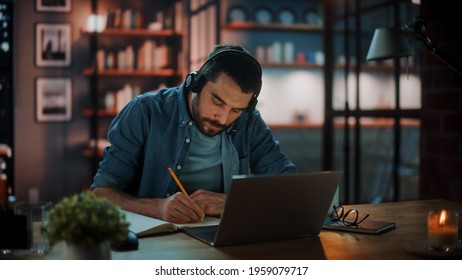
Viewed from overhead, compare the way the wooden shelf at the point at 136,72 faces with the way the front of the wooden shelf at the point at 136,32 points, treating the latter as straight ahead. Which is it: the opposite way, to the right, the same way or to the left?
the same way

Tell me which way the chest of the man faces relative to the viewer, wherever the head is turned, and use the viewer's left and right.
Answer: facing the viewer and to the right of the viewer

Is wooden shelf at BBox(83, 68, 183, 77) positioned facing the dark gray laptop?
yes

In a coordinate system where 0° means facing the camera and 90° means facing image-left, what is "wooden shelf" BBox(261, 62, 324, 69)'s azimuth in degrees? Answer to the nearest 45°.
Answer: approximately 0°

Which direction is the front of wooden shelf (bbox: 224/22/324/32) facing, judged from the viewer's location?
facing the viewer

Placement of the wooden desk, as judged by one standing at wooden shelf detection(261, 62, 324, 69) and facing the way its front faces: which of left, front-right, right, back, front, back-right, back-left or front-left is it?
front

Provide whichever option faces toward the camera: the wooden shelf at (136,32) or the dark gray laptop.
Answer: the wooden shelf

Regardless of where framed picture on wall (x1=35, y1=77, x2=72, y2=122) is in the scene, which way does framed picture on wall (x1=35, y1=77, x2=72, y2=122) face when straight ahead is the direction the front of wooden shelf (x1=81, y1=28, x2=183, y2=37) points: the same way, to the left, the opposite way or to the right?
the same way

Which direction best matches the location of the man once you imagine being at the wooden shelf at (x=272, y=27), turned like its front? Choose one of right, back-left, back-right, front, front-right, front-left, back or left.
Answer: front

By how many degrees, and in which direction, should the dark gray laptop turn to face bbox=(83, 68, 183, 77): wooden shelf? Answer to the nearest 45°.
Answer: approximately 45° to its right

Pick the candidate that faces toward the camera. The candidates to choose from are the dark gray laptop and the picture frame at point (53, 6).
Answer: the picture frame

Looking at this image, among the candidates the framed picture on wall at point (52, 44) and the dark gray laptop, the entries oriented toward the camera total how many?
1

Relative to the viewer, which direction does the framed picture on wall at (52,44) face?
toward the camera

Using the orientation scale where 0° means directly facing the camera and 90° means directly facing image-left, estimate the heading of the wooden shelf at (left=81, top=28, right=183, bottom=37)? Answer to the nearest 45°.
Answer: approximately 0°

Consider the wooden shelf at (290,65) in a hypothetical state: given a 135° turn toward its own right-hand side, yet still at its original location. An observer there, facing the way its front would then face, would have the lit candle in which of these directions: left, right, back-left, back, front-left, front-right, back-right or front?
back-left

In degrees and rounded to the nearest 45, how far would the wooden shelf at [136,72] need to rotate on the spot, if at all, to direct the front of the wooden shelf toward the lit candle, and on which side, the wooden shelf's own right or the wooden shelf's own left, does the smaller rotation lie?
0° — it already faces it

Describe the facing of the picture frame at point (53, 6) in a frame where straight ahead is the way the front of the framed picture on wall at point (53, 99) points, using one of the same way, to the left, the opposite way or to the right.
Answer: the same way
